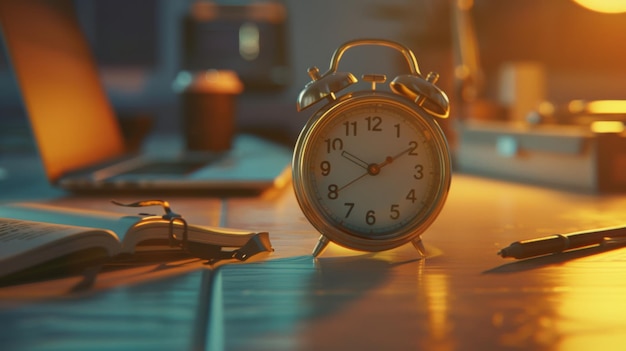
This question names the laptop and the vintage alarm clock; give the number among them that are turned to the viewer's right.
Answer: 1

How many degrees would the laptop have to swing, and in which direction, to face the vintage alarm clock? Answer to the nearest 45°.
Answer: approximately 45° to its right

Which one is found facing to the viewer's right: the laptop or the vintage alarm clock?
the laptop

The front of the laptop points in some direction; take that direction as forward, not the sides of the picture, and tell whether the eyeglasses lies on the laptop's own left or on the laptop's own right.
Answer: on the laptop's own right

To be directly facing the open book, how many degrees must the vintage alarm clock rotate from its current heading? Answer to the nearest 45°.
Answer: approximately 90° to its right

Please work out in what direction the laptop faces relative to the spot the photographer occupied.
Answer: facing to the right of the viewer

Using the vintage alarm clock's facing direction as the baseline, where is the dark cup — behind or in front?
behind

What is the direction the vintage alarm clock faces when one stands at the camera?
facing the viewer

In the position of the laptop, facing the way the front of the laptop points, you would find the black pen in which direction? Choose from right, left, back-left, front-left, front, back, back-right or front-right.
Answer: front-right

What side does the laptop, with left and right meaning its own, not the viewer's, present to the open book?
right
